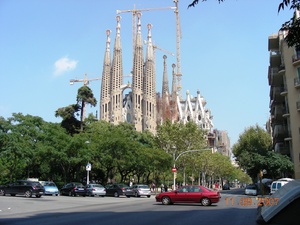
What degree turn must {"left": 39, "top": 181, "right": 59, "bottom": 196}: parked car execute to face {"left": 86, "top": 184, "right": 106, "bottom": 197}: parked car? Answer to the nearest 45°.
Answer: approximately 45° to its left

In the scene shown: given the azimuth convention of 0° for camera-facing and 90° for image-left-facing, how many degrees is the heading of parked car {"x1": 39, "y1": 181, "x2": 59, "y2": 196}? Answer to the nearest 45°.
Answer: approximately 315°

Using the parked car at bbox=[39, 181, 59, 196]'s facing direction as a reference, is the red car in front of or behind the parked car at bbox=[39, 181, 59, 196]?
in front

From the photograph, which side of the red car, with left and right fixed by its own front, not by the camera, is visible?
left

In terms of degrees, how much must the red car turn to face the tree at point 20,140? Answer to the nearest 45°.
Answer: approximately 45° to its right

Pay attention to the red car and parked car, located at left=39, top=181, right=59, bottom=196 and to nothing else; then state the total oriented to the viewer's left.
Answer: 1

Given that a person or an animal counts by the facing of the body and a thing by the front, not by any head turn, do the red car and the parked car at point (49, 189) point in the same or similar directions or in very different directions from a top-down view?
very different directions
